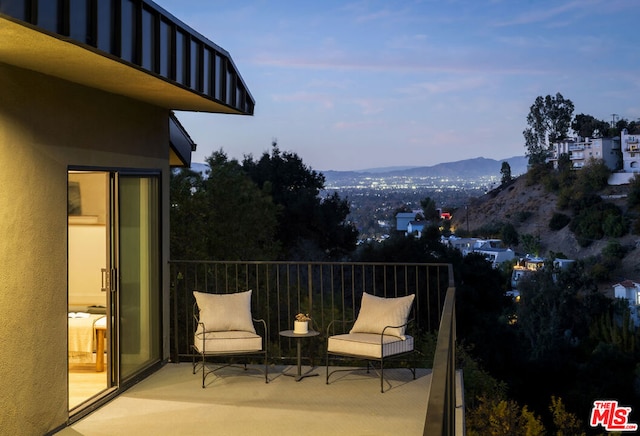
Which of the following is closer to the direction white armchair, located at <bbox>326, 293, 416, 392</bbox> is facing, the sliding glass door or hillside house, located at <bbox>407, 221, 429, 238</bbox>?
the sliding glass door

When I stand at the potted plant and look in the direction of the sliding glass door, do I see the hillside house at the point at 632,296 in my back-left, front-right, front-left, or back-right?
back-right

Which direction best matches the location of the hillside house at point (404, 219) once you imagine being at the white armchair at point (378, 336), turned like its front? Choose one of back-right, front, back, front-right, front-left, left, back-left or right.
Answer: back-right

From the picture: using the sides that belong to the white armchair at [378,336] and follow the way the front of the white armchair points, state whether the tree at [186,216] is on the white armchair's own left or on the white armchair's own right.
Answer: on the white armchair's own right

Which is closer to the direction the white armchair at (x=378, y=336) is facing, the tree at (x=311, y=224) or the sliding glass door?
the sliding glass door

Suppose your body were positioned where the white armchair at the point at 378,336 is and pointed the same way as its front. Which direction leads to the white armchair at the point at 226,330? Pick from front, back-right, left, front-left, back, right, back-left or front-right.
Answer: front-right

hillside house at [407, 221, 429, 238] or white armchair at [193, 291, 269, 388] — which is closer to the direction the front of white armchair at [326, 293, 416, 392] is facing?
the white armchair

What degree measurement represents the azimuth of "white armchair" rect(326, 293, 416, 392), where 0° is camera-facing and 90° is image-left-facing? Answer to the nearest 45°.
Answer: approximately 45°

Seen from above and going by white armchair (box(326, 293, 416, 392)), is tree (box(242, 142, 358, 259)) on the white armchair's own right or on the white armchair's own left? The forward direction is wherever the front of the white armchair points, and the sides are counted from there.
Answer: on the white armchair's own right

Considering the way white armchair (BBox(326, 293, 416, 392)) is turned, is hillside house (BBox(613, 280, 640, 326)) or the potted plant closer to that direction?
the potted plant

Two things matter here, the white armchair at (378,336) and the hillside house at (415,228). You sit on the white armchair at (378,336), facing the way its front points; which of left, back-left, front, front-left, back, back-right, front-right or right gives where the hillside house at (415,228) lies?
back-right

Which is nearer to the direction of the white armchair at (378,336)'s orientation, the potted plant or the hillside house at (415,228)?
the potted plant

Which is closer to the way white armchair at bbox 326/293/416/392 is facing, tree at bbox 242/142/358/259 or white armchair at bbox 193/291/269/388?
the white armchair

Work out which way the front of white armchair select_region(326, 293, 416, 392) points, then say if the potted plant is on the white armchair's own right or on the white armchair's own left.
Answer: on the white armchair's own right

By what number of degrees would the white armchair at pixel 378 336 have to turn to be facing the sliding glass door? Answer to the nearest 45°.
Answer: approximately 45° to its right
